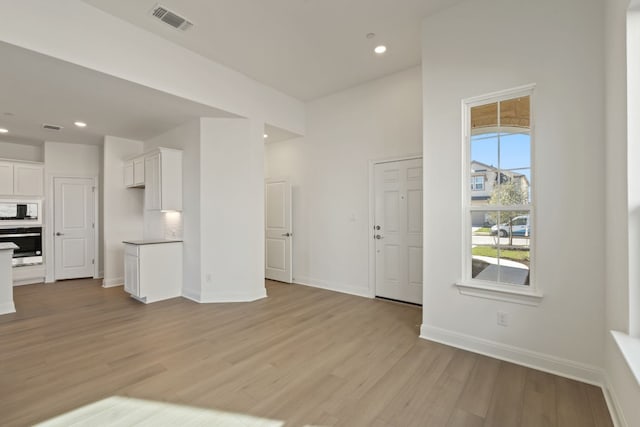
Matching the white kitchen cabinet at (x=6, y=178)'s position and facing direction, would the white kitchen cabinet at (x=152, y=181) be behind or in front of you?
in front

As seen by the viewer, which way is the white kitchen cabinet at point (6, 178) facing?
toward the camera

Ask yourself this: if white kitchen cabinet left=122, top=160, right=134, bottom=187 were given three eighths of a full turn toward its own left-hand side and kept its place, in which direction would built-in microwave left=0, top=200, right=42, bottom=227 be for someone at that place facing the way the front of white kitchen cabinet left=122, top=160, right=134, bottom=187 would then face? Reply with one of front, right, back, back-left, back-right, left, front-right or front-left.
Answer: back

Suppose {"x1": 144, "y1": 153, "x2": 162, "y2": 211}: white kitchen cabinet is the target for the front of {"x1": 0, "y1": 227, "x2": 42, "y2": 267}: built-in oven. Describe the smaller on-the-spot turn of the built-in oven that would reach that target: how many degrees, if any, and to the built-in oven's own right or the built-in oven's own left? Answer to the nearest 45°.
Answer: approximately 45° to the built-in oven's own left

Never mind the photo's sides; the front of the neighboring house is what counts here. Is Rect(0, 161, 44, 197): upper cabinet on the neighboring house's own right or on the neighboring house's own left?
on the neighboring house's own right

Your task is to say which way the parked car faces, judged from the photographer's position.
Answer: facing to the left of the viewer

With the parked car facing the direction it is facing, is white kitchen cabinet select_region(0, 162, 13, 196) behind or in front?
in front

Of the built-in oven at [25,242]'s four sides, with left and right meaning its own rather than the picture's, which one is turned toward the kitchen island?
front

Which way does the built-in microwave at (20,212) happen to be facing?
toward the camera
